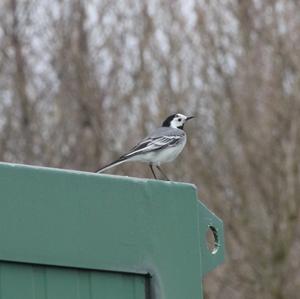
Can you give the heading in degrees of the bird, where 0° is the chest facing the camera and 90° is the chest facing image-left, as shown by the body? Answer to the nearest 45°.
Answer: approximately 270°
